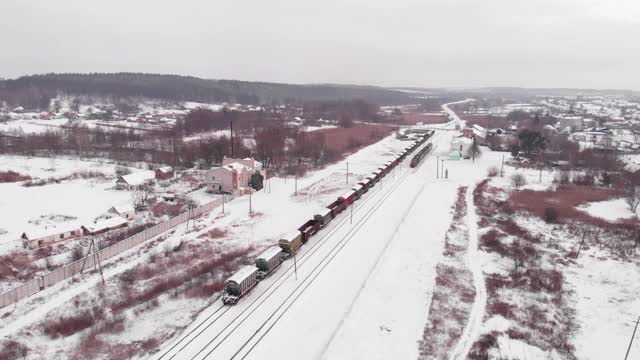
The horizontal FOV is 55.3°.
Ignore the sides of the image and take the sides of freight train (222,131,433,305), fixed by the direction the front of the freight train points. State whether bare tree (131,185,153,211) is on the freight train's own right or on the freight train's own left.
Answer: on the freight train's own left

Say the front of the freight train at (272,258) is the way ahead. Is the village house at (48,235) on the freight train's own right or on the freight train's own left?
on the freight train's own left

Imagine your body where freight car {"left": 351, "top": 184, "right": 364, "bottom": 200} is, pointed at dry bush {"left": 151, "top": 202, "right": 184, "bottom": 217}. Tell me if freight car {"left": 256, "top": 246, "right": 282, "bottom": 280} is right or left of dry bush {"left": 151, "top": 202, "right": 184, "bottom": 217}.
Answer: left

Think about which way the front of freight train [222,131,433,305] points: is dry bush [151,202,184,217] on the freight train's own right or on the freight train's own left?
on the freight train's own left

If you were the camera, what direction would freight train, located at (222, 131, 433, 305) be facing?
facing away from the viewer and to the right of the viewer

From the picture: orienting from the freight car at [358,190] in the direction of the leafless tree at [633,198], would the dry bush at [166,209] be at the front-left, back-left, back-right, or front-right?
back-right

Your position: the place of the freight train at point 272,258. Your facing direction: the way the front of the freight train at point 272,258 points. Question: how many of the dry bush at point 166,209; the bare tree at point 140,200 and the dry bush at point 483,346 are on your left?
2
